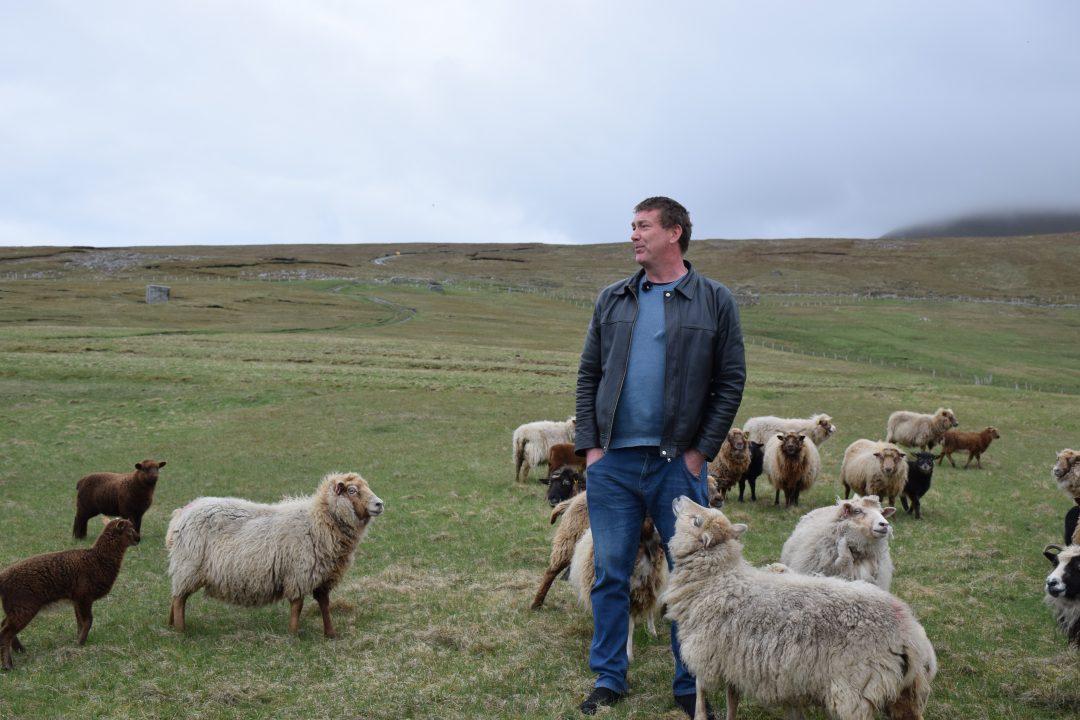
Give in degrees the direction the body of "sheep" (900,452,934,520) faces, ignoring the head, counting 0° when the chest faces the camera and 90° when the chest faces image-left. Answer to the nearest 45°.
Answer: approximately 315°

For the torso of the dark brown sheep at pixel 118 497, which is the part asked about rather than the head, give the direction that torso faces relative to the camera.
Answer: to the viewer's right

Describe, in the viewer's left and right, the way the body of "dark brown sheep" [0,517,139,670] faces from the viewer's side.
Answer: facing to the right of the viewer

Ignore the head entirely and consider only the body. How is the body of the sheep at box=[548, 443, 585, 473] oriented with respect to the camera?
to the viewer's right

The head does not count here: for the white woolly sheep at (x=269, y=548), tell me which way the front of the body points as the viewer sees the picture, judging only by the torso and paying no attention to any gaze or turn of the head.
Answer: to the viewer's right

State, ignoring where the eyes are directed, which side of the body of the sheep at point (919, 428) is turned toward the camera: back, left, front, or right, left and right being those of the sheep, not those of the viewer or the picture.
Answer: right

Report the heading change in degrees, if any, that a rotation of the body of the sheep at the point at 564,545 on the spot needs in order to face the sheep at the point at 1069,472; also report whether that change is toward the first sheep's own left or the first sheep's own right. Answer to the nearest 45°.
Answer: approximately 45° to the first sheep's own left

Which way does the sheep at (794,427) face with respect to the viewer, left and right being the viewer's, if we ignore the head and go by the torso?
facing to the right of the viewer
